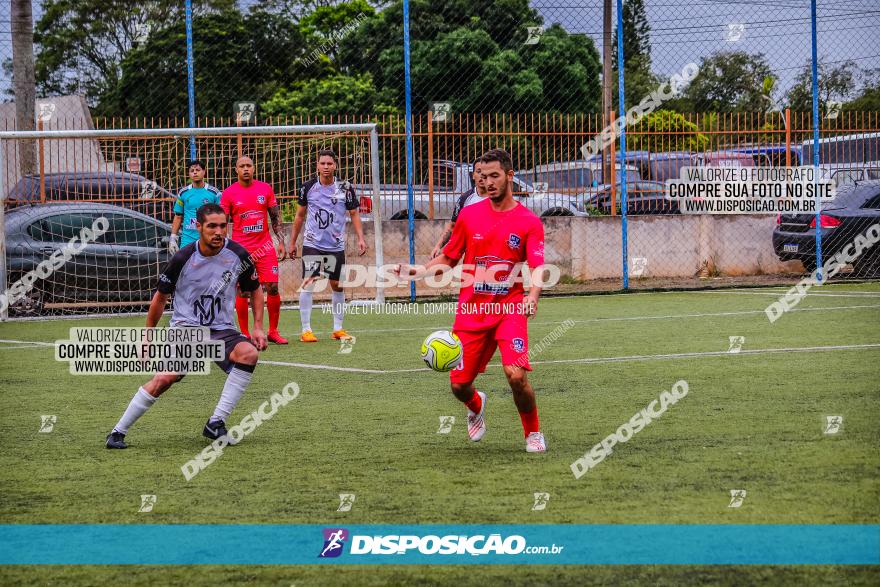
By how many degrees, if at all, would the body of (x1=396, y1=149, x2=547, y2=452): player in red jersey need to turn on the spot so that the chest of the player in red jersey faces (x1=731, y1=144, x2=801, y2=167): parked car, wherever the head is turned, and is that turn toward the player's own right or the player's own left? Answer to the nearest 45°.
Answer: approximately 180°

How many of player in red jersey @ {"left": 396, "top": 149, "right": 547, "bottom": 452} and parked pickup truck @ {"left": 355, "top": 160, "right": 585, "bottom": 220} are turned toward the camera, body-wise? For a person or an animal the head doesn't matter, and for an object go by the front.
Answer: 1

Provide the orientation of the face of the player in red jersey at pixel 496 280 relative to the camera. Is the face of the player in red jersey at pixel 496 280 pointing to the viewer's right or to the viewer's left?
to the viewer's left

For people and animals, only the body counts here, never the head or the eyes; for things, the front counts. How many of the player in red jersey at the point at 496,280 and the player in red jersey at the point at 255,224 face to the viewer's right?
0

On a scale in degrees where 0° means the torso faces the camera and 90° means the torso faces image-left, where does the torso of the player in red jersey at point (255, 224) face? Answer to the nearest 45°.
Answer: approximately 0°
